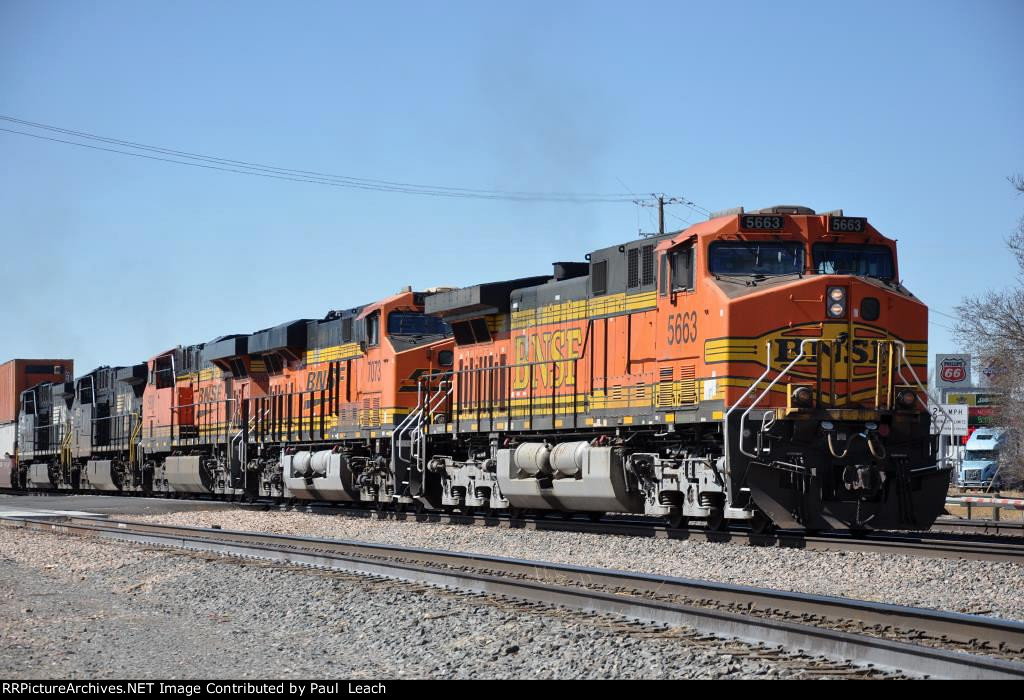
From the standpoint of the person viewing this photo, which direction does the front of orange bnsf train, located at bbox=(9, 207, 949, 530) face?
facing the viewer and to the right of the viewer

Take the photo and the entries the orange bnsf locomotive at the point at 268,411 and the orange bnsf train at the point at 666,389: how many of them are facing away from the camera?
0

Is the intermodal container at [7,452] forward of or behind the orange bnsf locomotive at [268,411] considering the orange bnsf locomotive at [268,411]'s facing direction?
behind

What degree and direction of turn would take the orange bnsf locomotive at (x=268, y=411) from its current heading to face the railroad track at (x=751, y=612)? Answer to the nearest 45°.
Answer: approximately 45° to its right

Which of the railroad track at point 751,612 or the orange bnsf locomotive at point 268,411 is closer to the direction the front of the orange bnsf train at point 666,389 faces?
the railroad track

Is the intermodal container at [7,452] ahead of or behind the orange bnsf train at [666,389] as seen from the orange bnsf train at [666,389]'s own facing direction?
behind

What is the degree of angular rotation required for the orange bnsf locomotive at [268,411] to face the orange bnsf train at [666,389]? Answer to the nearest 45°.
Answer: approximately 45° to its right

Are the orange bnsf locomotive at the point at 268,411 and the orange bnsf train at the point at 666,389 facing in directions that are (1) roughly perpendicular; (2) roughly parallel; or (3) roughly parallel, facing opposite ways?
roughly parallel

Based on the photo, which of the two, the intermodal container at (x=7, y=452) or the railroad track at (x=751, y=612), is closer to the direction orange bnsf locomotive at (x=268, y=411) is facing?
the railroad track

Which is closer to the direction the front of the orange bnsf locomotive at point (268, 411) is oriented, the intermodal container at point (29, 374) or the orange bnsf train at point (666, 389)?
the orange bnsf train
